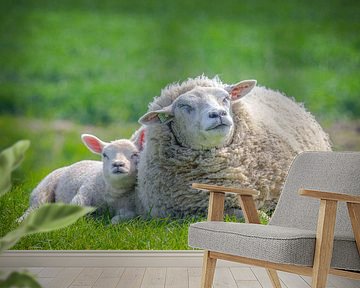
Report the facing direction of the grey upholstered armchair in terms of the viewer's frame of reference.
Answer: facing the viewer and to the left of the viewer
